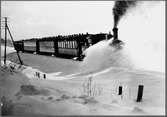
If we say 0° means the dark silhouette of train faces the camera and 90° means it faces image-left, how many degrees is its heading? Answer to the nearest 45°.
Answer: approximately 315°
